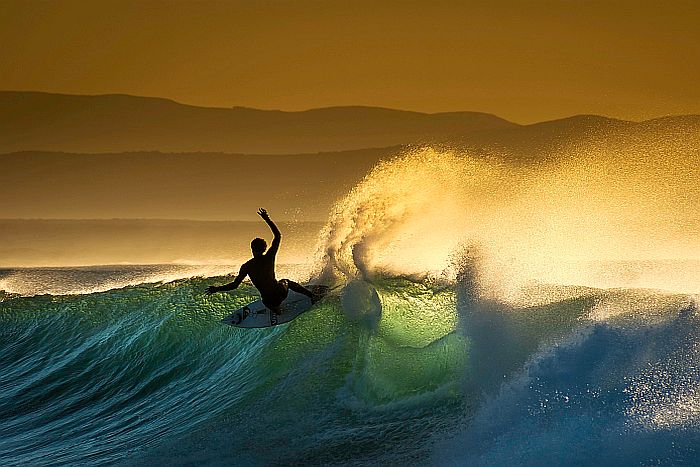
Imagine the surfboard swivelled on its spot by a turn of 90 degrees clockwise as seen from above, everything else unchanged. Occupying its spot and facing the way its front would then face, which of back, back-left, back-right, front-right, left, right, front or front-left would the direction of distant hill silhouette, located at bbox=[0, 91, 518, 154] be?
front-right

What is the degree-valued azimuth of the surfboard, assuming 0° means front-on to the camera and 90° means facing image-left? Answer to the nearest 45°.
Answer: approximately 45°

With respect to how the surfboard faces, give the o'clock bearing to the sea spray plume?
The sea spray plume is roughly at 7 o'clock from the surfboard.
